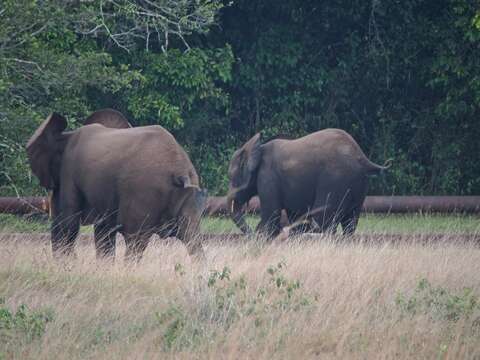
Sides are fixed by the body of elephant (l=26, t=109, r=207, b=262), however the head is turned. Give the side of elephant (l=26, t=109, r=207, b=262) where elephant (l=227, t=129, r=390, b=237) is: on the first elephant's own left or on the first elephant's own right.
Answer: on the first elephant's own right

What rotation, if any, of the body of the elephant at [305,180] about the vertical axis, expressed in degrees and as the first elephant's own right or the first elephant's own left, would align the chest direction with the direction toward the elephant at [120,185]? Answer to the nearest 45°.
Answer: approximately 45° to the first elephant's own left

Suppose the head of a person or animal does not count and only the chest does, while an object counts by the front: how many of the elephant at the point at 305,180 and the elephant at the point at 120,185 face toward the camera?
0

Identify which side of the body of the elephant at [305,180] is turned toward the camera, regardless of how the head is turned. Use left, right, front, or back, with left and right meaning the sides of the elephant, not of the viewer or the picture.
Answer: left

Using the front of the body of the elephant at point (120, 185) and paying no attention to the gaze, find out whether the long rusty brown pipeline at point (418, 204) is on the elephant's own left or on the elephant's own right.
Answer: on the elephant's own right

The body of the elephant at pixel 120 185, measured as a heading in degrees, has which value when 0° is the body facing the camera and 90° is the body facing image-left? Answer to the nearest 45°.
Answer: approximately 135°
